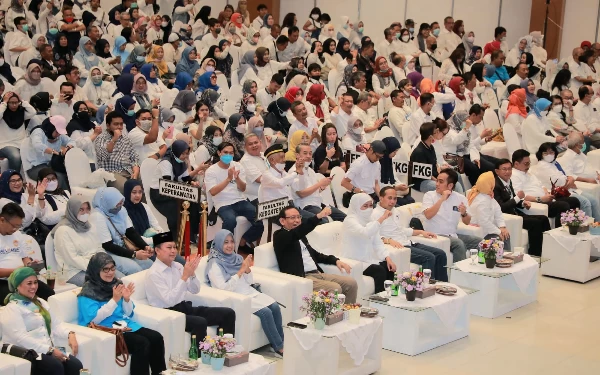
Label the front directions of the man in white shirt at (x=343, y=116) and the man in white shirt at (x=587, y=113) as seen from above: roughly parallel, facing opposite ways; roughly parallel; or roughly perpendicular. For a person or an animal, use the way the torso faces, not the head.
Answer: roughly parallel

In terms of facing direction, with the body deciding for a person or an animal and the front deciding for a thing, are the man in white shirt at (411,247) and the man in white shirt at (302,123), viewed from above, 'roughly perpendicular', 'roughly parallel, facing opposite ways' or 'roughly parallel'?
roughly parallel

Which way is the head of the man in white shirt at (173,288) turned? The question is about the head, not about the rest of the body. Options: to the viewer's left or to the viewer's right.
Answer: to the viewer's right

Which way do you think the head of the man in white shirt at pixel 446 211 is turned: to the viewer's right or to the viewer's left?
to the viewer's left

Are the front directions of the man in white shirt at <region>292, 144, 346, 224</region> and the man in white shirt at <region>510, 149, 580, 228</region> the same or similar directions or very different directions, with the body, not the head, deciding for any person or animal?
same or similar directions

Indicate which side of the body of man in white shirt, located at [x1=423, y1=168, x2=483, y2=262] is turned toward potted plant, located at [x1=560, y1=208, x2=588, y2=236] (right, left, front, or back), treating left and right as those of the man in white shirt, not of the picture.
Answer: left

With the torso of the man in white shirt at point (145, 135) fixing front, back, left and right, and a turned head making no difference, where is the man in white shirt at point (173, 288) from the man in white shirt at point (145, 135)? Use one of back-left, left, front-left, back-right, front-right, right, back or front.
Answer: front-right

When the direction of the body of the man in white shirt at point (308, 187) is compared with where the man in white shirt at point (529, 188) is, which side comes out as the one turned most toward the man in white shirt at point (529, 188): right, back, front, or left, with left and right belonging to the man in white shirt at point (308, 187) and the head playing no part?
left

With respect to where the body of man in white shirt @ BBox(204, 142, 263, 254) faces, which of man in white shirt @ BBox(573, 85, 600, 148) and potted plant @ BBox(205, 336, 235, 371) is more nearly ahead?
the potted plant

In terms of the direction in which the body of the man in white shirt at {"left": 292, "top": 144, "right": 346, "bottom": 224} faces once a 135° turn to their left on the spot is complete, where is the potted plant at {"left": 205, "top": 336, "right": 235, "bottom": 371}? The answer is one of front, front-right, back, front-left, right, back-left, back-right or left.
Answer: back

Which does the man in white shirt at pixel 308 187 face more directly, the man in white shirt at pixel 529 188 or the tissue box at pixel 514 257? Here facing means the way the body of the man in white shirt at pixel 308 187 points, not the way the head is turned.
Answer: the tissue box

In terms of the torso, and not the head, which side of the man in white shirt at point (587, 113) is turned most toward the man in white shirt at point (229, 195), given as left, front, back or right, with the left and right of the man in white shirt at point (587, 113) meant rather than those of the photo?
right
